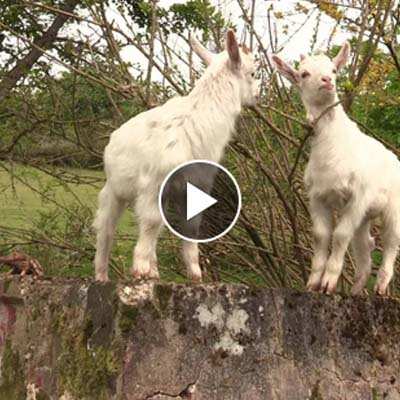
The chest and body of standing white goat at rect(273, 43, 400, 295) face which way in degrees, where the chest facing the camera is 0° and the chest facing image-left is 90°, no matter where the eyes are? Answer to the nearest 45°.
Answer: approximately 45°

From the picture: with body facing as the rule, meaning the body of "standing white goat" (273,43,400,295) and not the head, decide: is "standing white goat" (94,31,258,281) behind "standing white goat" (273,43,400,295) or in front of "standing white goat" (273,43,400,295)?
in front
